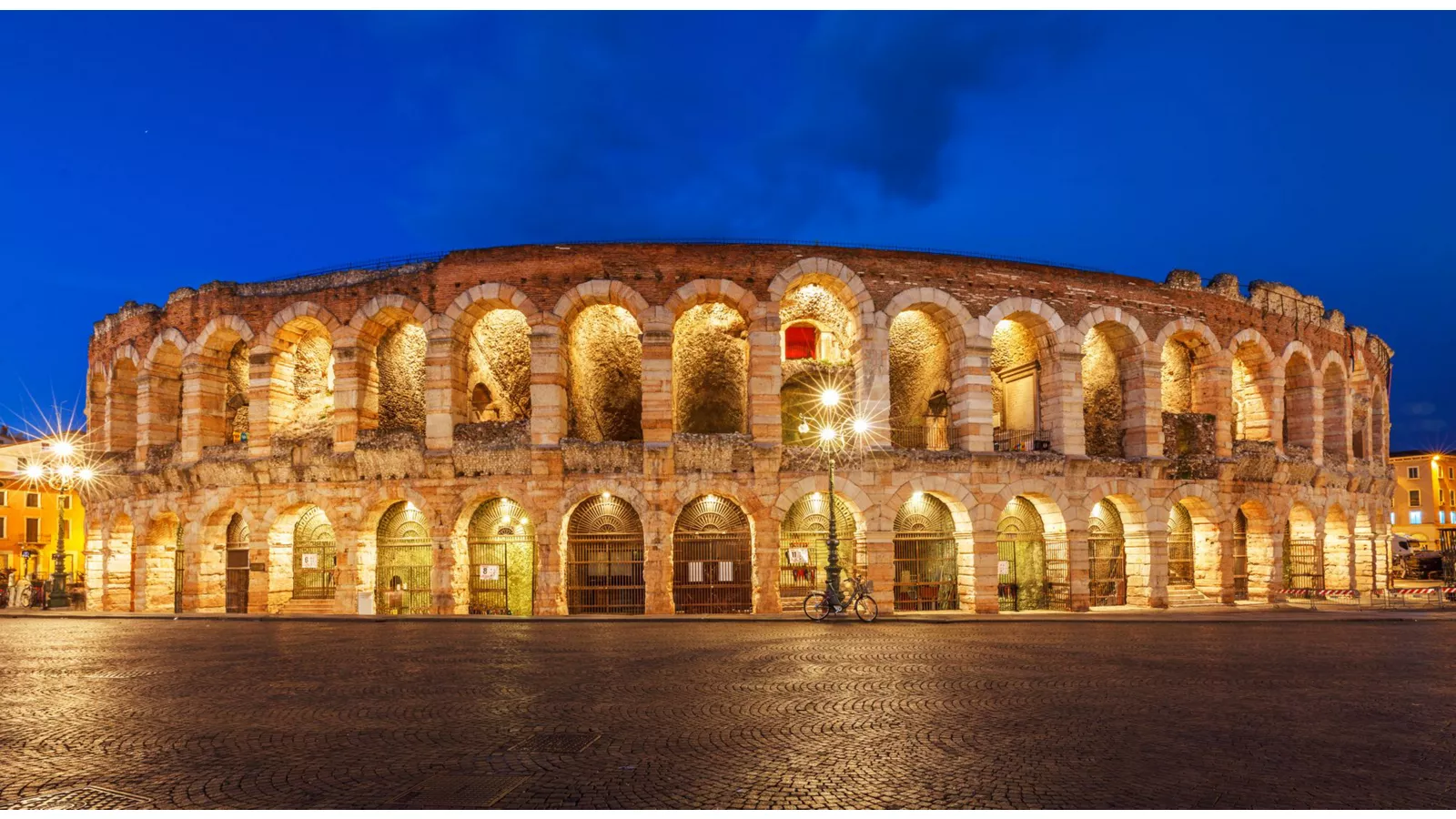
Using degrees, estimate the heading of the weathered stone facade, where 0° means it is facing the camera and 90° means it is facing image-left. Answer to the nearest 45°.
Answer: approximately 0°

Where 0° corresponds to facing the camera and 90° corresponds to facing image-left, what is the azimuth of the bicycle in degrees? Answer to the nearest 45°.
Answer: approximately 270°

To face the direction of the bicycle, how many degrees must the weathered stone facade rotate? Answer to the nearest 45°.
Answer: approximately 45° to its left

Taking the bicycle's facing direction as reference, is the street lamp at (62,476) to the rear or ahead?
to the rear

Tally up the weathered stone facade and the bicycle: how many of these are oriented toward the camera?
1

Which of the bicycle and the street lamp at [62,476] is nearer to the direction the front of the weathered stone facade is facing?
the bicycle

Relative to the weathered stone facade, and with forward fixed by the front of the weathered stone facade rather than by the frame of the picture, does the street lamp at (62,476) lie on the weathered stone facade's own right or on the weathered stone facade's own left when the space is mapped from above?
on the weathered stone facade's own right

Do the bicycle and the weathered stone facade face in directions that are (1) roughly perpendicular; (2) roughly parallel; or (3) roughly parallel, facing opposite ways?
roughly perpendicular

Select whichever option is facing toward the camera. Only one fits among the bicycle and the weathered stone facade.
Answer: the weathered stone facade
